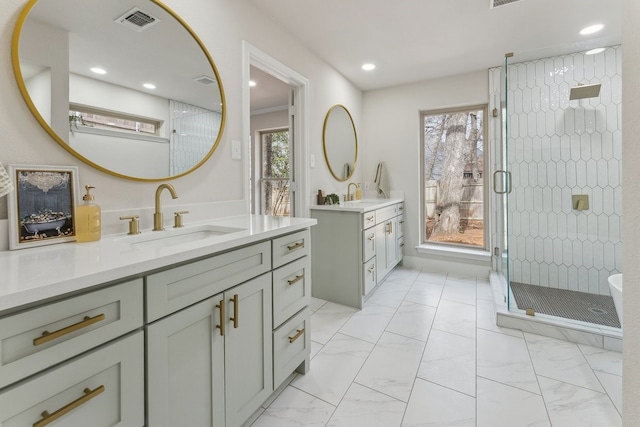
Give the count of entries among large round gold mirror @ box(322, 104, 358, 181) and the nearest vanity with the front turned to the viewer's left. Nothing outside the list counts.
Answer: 0

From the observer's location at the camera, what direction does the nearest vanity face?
facing the viewer and to the right of the viewer

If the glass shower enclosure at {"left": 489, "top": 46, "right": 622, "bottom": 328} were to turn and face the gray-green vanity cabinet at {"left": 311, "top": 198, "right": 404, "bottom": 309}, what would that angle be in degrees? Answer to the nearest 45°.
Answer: approximately 45° to its left

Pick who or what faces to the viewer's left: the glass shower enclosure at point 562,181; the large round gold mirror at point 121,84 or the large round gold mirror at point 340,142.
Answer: the glass shower enclosure

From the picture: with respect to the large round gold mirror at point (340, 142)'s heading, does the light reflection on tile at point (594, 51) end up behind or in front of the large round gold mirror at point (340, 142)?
in front

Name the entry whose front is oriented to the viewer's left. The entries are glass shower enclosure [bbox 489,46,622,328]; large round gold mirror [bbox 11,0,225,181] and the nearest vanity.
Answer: the glass shower enclosure

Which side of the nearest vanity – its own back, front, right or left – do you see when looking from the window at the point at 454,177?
left

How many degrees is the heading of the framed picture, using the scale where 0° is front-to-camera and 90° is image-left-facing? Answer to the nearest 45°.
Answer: approximately 315°

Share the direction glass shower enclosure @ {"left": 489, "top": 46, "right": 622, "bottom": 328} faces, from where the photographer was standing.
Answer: facing to the left of the viewer
